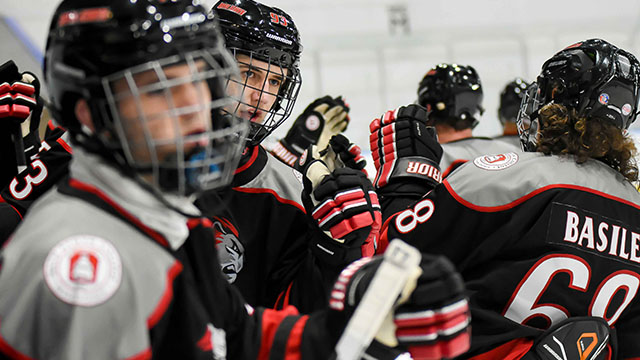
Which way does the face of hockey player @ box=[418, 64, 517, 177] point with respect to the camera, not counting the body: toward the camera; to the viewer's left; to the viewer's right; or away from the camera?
away from the camera

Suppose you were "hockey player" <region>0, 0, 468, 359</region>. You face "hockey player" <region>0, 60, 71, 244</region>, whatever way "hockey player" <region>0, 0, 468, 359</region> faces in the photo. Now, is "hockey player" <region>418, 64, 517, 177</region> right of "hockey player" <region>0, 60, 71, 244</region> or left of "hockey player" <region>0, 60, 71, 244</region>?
right

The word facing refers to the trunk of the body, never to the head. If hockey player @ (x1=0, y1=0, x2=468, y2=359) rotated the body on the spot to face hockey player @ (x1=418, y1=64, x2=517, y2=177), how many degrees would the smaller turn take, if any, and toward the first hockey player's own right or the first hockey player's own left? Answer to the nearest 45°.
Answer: approximately 90° to the first hockey player's own left

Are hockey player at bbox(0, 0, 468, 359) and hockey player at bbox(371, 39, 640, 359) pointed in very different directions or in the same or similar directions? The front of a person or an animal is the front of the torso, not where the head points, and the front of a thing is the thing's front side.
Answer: very different directions

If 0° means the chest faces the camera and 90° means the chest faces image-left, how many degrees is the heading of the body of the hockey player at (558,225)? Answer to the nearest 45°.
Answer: approximately 135°

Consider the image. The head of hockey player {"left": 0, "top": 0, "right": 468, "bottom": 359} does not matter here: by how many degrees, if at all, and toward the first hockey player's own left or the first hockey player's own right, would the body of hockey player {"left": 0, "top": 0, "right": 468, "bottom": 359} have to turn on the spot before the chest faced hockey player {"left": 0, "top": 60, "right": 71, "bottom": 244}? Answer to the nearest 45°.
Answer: approximately 135° to the first hockey player's own left
